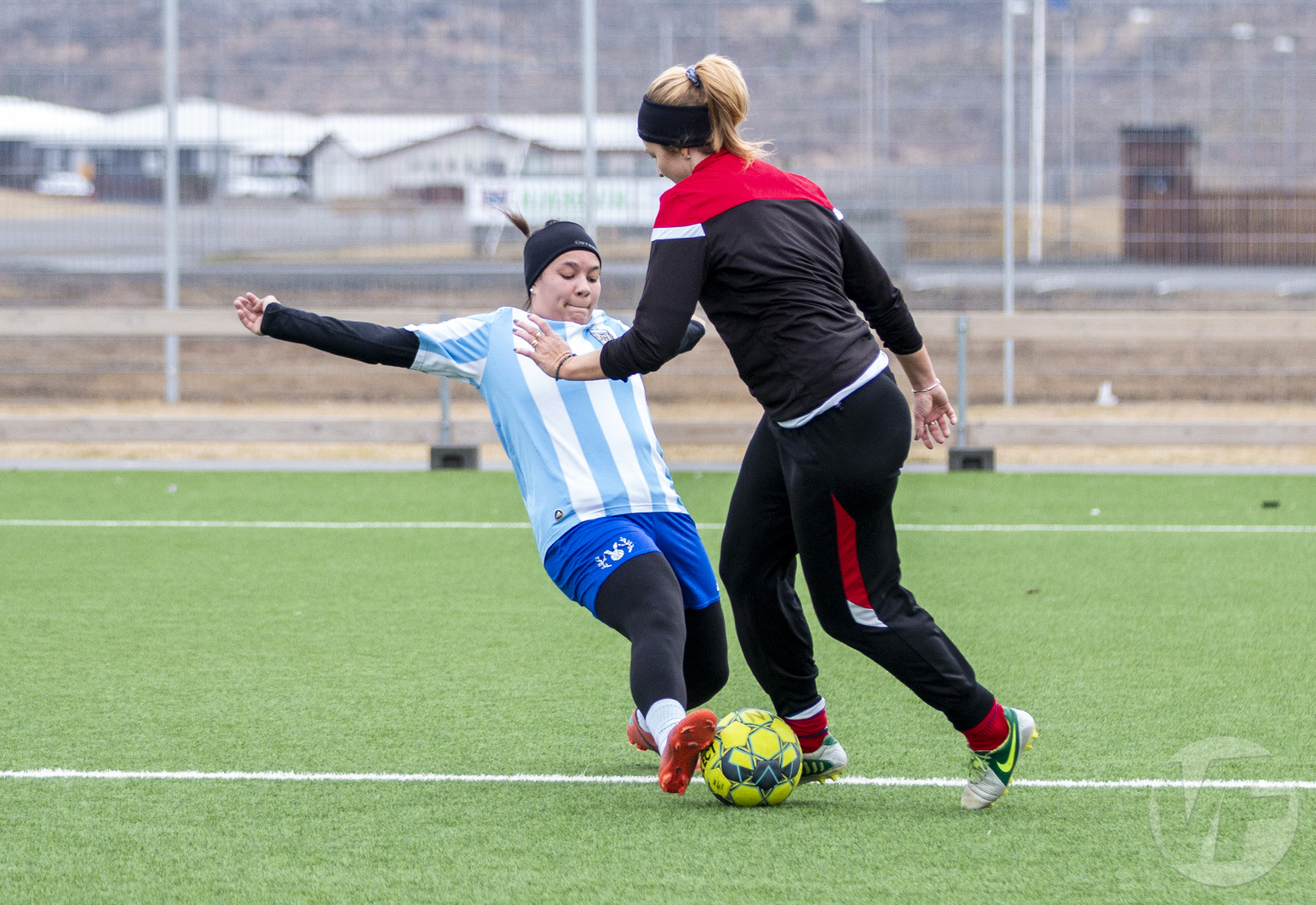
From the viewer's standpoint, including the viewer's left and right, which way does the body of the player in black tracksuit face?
facing away from the viewer and to the left of the viewer

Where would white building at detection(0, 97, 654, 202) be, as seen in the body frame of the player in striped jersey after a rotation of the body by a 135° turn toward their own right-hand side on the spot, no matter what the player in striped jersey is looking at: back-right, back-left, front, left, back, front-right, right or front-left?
right

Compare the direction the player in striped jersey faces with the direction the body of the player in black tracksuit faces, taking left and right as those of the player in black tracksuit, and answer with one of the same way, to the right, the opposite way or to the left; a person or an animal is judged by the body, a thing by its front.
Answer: the opposite way

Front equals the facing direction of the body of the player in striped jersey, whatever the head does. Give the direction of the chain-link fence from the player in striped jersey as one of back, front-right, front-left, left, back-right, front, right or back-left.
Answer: back-left

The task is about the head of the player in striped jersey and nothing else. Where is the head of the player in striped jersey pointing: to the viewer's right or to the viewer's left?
to the viewer's right

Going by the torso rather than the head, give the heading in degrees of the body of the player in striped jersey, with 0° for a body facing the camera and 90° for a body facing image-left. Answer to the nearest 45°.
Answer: approximately 315°

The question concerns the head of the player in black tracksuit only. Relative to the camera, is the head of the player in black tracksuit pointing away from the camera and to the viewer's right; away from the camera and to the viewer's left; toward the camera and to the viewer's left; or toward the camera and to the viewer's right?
away from the camera and to the viewer's left

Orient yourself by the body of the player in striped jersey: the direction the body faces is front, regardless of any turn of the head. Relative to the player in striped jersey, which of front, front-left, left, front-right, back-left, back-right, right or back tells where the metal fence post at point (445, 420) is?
back-left
